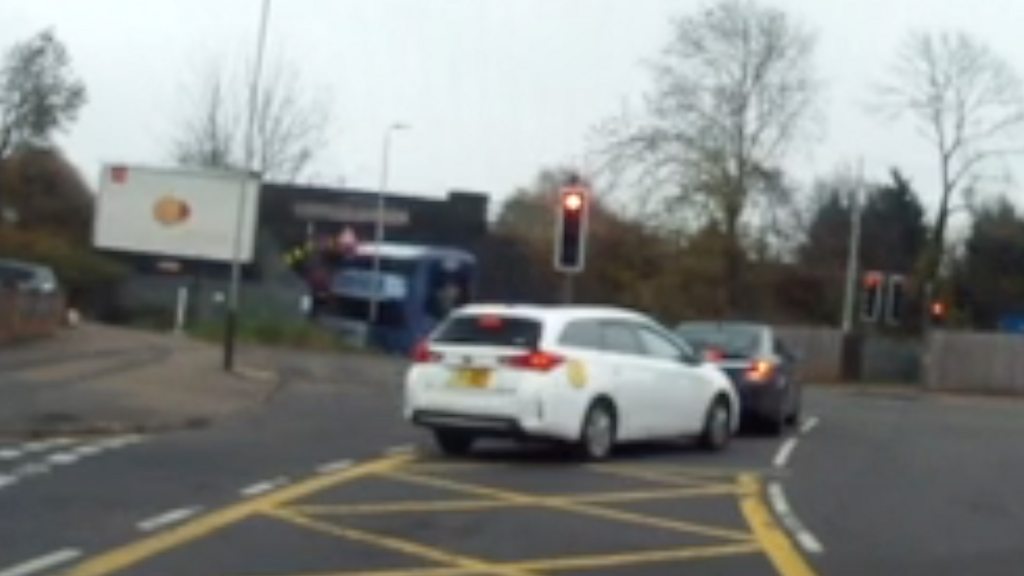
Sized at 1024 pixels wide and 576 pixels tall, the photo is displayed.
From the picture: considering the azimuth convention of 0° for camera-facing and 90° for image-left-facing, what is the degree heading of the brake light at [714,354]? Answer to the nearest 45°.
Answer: approximately 0°

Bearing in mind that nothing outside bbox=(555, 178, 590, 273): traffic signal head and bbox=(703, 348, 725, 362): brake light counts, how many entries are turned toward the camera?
2

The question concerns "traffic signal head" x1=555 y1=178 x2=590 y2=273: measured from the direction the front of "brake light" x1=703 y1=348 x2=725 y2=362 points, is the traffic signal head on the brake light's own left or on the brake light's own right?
on the brake light's own right

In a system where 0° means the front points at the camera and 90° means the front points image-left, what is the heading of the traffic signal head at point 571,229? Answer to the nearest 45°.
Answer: approximately 0°

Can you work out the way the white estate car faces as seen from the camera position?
facing away from the viewer and to the right of the viewer

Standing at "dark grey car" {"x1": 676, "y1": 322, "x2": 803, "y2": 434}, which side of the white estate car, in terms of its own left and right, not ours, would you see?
front
